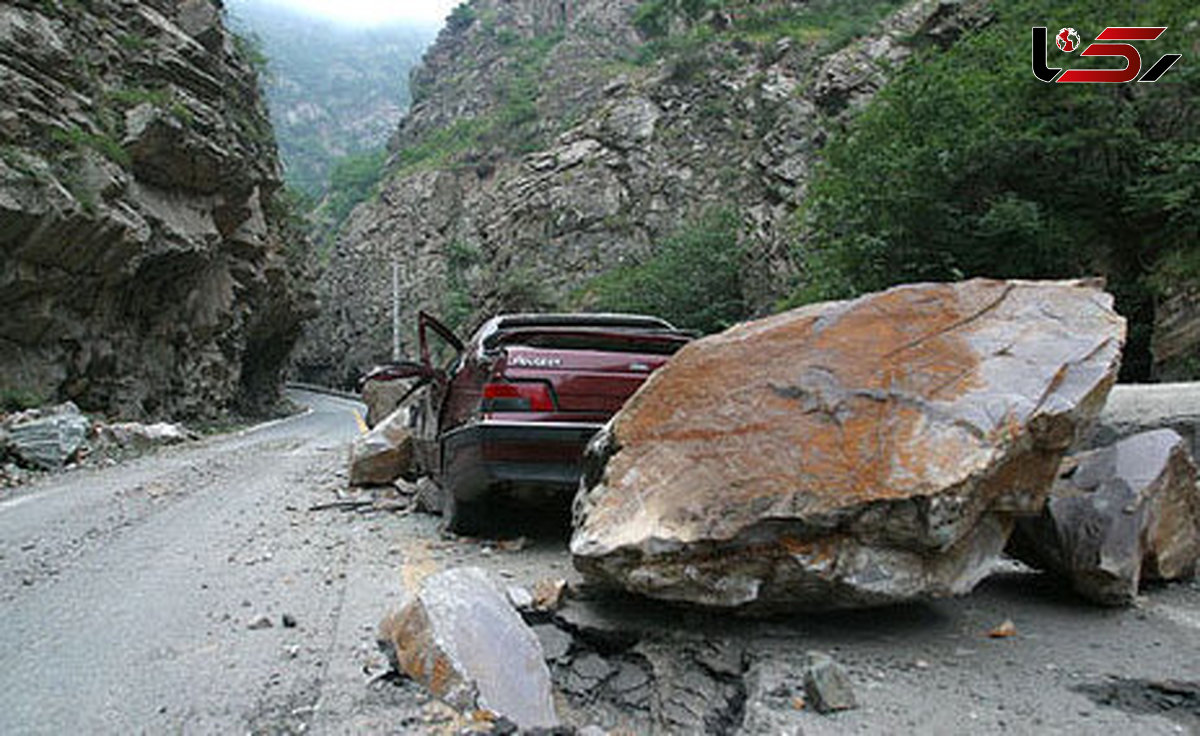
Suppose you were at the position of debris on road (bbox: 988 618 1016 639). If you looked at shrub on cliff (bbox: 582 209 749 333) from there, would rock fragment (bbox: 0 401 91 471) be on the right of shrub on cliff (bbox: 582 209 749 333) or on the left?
left

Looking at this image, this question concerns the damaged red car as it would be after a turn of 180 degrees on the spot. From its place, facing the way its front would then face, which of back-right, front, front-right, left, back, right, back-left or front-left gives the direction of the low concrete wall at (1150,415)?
left

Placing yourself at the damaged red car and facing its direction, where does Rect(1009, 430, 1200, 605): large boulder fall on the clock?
The large boulder is roughly at 4 o'clock from the damaged red car.

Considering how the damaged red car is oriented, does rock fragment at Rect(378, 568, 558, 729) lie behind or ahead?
behind

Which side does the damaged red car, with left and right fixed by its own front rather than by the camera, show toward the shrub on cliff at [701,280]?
front

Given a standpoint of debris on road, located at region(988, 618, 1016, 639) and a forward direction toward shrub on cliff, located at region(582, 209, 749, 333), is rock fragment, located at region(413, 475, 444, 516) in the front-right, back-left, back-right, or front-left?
front-left

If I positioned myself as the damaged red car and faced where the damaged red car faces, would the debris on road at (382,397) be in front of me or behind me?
in front

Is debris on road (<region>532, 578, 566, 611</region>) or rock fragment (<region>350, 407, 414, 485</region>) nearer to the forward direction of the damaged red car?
the rock fragment

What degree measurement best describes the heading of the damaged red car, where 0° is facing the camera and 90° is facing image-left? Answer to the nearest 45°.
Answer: approximately 180°

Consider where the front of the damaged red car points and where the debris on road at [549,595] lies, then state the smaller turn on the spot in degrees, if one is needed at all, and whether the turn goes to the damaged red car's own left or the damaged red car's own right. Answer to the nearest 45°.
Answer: approximately 180°

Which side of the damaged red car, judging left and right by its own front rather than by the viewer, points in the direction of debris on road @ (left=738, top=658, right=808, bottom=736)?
back

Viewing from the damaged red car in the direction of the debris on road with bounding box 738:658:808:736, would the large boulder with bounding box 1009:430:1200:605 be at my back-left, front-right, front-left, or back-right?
front-left

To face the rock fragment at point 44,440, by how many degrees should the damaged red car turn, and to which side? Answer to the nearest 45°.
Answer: approximately 45° to its left
